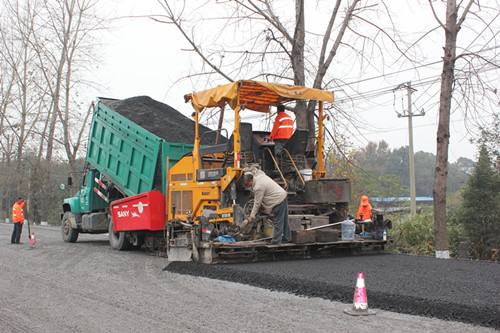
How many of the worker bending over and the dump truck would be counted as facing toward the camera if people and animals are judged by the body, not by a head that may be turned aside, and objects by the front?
0

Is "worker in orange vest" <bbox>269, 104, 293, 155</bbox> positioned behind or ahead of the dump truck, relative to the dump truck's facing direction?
behind

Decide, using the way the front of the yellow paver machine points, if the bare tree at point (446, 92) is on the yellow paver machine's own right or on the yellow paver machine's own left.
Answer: on the yellow paver machine's own right

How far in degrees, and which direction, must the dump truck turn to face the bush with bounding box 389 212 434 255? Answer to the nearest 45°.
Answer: approximately 135° to its right

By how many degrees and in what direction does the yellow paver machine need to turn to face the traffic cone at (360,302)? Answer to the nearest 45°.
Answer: approximately 135° to its left

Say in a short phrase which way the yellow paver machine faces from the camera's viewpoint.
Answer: facing away from the viewer and to the left of the viewer

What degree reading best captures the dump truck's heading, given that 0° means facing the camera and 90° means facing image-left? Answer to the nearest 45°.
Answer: approximately 135°

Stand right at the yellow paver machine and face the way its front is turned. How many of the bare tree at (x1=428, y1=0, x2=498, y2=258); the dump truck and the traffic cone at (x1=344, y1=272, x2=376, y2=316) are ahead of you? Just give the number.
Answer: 1

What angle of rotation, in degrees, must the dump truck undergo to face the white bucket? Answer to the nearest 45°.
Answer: approximately 180°

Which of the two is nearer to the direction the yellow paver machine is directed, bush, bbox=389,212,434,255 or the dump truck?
the dump truck
